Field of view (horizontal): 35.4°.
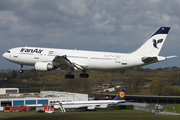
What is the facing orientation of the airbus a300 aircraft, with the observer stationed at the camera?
facing to the left of the viewer
